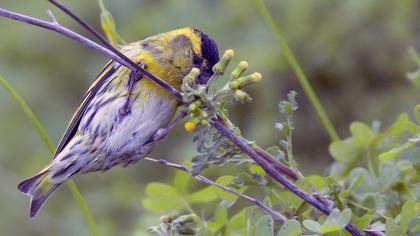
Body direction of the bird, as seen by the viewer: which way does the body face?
to the viewer's right
